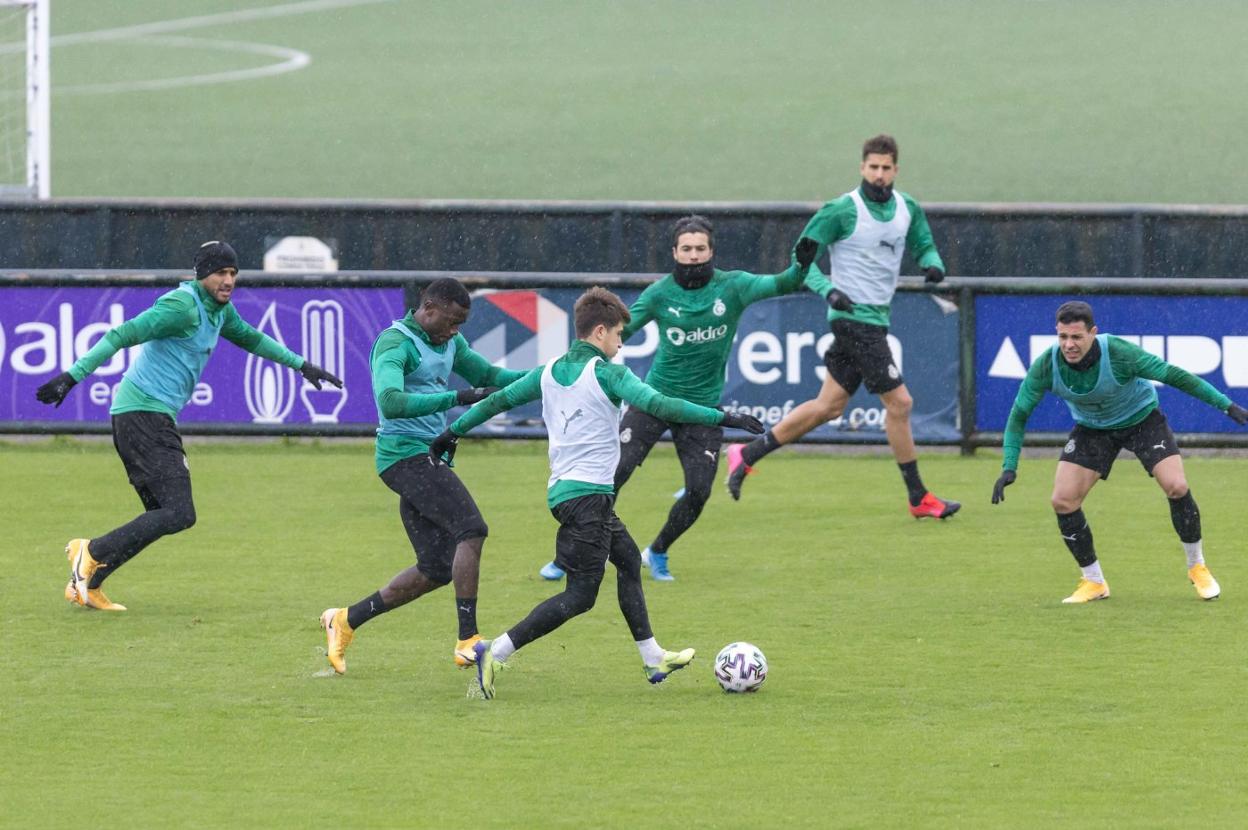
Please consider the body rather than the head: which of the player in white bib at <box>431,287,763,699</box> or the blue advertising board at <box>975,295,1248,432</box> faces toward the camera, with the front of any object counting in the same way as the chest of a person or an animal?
the blue advertising board

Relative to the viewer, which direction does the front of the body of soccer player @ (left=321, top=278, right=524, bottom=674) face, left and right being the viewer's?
facing the viewer and to the right of the viewer

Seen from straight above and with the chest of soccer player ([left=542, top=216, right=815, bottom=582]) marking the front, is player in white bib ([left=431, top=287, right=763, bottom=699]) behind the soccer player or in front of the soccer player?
in front

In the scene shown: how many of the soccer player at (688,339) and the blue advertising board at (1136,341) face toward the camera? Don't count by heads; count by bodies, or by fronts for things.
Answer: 2

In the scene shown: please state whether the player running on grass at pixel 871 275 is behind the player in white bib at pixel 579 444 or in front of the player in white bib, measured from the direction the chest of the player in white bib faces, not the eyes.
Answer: in front

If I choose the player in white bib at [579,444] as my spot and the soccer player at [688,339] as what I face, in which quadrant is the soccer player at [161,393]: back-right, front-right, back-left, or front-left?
front-left

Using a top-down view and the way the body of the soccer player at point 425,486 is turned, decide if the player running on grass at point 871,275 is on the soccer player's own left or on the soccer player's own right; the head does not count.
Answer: on the soccer player's own left

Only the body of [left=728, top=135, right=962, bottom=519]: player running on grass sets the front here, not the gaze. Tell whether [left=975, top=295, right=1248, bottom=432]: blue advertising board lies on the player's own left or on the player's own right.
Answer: on the player's own left

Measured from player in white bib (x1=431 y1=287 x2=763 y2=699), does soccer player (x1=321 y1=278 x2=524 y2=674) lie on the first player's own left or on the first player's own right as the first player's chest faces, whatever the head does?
on the first player's own left

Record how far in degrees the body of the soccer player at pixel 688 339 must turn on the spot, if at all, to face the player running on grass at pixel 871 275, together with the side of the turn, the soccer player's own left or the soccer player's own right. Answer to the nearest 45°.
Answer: approximately 135° to the soccer player's own left

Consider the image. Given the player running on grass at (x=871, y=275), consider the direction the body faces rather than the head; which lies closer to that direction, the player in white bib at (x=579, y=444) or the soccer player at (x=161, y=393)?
the player in white bib

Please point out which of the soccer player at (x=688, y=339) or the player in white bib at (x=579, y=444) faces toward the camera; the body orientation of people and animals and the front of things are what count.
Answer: the soccer player

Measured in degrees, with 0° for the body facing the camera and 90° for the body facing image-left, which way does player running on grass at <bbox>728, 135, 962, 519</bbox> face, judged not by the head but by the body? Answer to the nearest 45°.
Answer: approximately 315°

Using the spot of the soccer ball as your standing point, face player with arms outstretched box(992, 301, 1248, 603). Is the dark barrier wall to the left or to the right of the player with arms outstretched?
left

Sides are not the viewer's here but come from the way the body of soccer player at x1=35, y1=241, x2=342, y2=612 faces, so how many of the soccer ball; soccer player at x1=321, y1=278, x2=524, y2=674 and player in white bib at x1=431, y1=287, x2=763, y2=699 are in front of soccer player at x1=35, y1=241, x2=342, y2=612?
3

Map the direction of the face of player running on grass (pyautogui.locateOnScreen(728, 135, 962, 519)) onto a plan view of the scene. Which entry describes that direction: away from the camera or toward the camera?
toward the camera

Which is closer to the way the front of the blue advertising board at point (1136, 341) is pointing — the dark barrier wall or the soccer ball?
the soccer ball

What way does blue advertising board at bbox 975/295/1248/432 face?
toward the camera

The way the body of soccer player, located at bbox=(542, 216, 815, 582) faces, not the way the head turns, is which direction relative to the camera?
toward the camera

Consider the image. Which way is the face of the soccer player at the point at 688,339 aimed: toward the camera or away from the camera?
toward the camera

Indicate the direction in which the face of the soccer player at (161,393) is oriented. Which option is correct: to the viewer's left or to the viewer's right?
to the viewer's right

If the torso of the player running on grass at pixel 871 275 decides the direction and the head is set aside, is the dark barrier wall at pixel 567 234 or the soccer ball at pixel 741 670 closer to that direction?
the soccer ball
